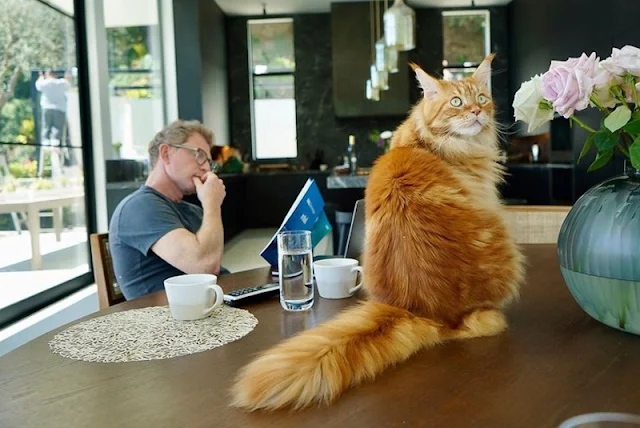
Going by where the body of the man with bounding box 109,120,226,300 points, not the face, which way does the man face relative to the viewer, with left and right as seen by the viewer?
facing to the right of the viewer

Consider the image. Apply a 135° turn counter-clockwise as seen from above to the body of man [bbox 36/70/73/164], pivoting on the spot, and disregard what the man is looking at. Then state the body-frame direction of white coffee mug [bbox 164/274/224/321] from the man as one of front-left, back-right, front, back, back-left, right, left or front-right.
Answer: front-left

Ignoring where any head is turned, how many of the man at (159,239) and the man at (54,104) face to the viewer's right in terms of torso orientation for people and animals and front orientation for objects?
1

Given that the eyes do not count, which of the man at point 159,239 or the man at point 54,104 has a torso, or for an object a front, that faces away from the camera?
the man at point 54,104

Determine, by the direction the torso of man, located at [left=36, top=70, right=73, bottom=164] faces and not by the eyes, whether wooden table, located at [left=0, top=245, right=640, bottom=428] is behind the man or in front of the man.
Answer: behind

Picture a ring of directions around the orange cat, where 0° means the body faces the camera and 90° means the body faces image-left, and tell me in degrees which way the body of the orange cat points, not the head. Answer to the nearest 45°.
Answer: approximately 225°

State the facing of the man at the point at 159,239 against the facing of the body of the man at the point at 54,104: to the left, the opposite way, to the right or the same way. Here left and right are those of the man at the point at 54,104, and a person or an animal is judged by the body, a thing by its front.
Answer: to the right

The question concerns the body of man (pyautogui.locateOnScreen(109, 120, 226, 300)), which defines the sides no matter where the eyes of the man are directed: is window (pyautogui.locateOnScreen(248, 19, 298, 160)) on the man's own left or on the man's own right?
on the man's own left

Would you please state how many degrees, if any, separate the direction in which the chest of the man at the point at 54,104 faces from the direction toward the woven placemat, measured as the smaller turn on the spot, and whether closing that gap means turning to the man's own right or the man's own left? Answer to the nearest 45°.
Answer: approximately 180°

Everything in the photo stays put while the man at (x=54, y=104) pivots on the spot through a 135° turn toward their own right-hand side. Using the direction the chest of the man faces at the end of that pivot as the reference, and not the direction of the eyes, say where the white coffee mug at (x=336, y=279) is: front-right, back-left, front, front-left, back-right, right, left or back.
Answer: front-right

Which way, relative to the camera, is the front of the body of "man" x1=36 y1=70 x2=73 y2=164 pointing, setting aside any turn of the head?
away from the camera

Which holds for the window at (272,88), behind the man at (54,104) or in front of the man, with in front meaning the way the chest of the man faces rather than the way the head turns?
behind

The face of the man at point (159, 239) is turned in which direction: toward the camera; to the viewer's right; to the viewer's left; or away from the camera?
to the viewer's right
